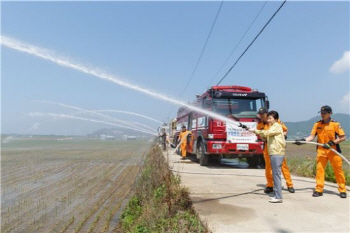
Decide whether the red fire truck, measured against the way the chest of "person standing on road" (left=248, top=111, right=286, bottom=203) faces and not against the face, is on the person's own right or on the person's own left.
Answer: on the person's own right

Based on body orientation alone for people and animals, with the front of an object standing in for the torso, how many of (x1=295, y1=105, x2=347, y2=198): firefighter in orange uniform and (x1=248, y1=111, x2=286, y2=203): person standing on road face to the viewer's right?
0

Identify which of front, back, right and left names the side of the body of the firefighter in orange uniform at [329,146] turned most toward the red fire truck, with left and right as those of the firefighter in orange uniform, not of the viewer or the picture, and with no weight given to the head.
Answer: right

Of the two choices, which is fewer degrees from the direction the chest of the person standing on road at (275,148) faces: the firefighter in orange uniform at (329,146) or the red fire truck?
the red fire truck

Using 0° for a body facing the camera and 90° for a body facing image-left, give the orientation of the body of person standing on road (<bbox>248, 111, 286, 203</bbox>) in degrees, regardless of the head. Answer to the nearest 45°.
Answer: approximately 90°

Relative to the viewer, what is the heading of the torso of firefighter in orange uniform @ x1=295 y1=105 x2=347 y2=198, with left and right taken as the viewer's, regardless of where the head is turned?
facing the viewer and to the left of the viewer

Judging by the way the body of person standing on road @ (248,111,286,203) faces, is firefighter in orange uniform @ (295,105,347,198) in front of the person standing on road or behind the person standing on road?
behind
